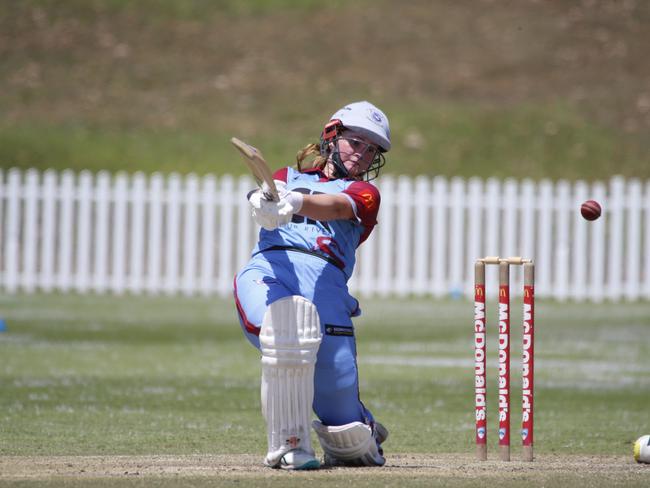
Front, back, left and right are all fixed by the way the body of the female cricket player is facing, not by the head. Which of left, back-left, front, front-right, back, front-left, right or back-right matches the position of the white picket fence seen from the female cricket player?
back

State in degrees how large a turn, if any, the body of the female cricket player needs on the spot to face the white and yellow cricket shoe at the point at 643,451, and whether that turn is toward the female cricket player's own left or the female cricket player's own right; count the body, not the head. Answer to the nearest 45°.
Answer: approximately 90° to the female cricket player's own left

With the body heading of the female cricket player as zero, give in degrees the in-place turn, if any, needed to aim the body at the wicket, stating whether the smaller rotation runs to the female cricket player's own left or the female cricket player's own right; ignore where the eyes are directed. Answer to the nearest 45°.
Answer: approximately 90° to the female cricket player's own left

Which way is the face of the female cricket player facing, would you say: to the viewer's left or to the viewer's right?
to the viewer's right

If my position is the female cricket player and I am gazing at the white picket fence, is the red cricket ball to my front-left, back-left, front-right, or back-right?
front-right

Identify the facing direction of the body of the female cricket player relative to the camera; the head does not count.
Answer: toward the camera

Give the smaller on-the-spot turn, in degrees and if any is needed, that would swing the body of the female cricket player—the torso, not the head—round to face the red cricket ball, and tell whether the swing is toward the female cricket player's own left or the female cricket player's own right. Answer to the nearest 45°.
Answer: approximately 90° to the female cricket player's own left

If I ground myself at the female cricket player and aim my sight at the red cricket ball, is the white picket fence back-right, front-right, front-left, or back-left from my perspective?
front-left
